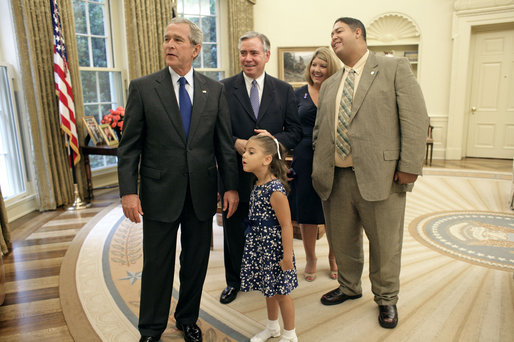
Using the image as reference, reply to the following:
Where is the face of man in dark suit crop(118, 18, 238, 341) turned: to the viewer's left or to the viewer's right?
to the viewer's left

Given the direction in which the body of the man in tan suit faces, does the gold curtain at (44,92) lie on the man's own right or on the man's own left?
on the man's own right

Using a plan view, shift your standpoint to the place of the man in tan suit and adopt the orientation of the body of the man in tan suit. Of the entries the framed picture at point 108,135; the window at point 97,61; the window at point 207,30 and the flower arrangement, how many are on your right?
4

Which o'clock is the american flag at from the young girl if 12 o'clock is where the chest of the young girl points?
The american flag is roughly at 3 o'clock from the young girl.

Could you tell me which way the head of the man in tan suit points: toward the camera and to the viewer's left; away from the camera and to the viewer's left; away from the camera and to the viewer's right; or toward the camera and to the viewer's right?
toward the camera and to the viewer's left

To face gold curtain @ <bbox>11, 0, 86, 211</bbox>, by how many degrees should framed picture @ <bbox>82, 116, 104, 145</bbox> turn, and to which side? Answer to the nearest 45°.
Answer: approximately 90° to its right

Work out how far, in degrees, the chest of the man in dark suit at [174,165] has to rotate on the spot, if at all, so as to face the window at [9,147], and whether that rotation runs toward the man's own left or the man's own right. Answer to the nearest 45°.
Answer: approximately 135° to the man's own right

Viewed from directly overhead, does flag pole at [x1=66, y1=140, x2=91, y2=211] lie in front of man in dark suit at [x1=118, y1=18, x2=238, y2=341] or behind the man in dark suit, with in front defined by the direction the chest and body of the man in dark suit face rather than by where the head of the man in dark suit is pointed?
behind

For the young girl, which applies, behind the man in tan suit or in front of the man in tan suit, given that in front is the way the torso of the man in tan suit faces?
in front

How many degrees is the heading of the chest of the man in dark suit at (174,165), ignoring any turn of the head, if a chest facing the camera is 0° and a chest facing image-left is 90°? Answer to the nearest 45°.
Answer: approximately 0°

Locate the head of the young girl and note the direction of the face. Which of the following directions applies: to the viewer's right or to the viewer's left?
to the viewer's left

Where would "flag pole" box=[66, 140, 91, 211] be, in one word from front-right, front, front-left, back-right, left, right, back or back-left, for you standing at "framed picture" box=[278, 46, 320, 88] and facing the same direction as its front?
front-right

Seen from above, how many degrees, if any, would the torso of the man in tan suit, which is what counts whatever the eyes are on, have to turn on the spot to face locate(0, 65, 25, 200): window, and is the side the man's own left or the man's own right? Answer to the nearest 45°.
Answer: approximately 45° to the man's own right

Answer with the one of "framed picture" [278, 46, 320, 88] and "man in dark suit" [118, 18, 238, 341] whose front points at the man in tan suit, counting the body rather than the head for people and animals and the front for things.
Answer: the framed picture

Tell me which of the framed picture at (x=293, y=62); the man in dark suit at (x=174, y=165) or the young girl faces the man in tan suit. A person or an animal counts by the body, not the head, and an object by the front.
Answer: the framed picture
